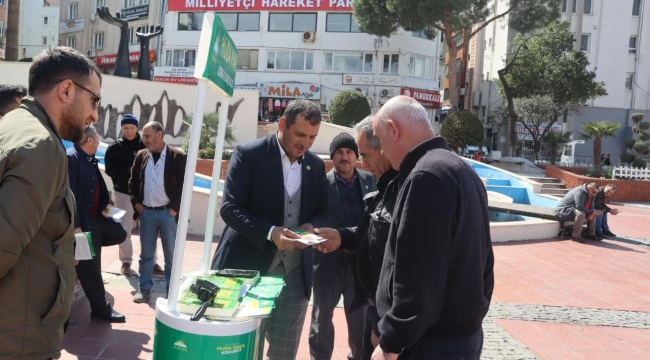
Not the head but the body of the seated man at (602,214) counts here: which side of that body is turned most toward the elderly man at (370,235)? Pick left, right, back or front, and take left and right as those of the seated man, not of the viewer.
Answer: right

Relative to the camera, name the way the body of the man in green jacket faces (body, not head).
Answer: to the viewer's right

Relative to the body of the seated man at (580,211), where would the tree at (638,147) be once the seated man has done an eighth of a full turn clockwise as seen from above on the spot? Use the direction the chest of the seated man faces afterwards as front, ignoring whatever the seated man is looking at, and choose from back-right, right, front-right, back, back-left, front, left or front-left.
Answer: back

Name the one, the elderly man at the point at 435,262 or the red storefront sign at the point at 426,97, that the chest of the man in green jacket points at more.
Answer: the elderly man

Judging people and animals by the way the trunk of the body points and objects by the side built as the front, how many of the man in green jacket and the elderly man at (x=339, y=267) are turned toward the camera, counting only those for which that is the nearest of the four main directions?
1

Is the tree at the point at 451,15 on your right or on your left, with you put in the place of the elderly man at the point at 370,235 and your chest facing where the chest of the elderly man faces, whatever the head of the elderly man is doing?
on your right

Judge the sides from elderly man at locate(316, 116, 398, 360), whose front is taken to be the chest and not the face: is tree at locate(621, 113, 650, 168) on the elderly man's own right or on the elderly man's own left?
on the elderly man's own right

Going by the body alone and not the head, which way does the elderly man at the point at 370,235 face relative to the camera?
to the viewer's left

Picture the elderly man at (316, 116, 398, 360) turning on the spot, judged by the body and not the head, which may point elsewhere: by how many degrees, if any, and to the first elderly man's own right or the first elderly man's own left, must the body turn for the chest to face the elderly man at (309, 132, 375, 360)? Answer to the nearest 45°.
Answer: approximately 90° to the first elderly man's own right

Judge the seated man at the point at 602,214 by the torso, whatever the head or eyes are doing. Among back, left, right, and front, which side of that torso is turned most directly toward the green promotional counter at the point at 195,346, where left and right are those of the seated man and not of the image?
right
